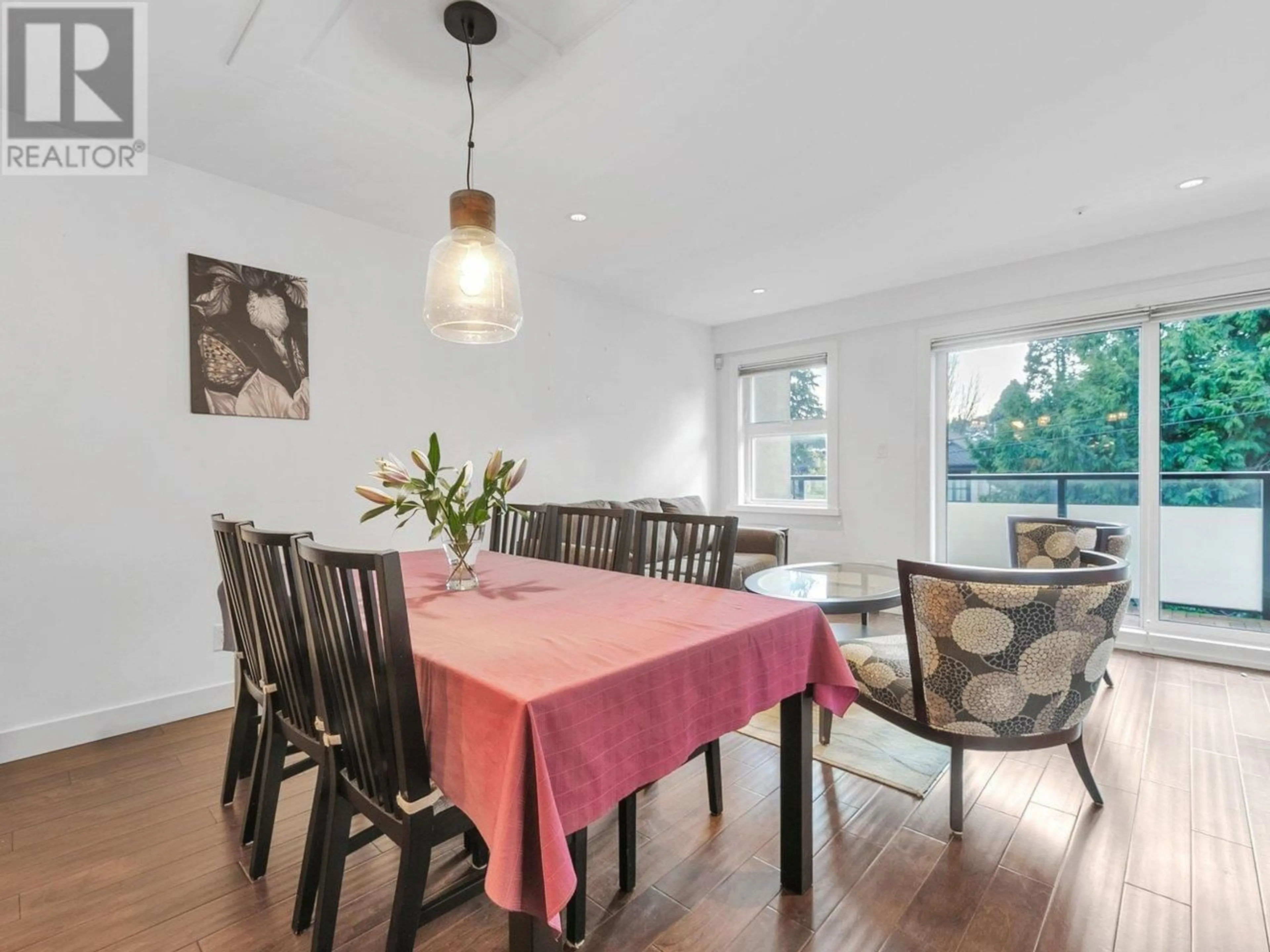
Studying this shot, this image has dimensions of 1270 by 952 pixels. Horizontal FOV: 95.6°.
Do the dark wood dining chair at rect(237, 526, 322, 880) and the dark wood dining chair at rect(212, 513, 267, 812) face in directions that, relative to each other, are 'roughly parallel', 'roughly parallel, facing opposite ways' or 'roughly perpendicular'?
roughly parallel

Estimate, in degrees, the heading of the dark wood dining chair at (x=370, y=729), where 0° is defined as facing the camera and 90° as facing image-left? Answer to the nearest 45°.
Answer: approximately 225°

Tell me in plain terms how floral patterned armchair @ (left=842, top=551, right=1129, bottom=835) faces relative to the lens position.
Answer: facing away from the viewer and to the left of the viewer

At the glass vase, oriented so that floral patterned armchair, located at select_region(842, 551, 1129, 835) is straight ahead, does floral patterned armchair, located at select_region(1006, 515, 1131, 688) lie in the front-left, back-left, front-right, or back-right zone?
front-left

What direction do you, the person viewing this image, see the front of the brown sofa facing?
facing the viewer and to the right of the viewer

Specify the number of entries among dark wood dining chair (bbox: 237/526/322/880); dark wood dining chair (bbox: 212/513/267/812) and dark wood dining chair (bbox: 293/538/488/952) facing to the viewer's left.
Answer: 0

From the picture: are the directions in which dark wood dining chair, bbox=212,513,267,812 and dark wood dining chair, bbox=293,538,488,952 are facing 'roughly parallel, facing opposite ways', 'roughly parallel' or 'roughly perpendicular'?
roughly parallel

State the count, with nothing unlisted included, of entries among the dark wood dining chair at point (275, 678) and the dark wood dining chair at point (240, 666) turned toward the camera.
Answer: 0

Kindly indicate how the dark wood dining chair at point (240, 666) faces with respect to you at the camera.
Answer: facing away from the viewer and to the right of the viewer

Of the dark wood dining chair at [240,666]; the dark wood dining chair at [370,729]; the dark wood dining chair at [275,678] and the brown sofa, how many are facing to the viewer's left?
0

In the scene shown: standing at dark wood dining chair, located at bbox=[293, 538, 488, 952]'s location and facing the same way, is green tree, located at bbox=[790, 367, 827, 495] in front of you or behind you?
in front
